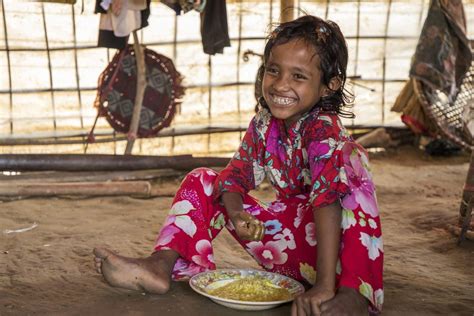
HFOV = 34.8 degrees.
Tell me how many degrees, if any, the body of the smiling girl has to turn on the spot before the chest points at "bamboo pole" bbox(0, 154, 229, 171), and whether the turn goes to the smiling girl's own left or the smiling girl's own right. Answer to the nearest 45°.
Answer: approximately 90° to the smiling girl's own right

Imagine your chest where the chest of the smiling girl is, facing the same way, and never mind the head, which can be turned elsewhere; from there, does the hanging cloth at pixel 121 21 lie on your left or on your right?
on your right

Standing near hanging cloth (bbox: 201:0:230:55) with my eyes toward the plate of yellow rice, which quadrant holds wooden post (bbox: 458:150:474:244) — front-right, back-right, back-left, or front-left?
front-left

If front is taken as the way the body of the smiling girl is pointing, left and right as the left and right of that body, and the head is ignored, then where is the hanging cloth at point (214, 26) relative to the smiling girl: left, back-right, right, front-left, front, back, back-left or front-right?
back-right

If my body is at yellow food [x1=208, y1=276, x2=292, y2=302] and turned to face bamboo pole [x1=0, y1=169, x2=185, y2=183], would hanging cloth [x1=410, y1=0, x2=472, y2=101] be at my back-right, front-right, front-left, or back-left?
front-right

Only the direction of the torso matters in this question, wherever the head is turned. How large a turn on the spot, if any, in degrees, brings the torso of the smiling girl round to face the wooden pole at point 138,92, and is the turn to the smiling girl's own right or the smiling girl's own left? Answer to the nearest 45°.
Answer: approximately 135° to the smiling girl's own right

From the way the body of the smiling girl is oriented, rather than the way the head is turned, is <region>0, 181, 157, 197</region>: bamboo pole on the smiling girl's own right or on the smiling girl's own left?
on the smiling girl's own right

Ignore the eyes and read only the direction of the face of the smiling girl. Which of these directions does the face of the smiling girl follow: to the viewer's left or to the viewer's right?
to the viewer's left

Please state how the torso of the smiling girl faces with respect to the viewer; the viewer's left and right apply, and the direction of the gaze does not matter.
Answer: facing the viewer and to the left of the viewer
